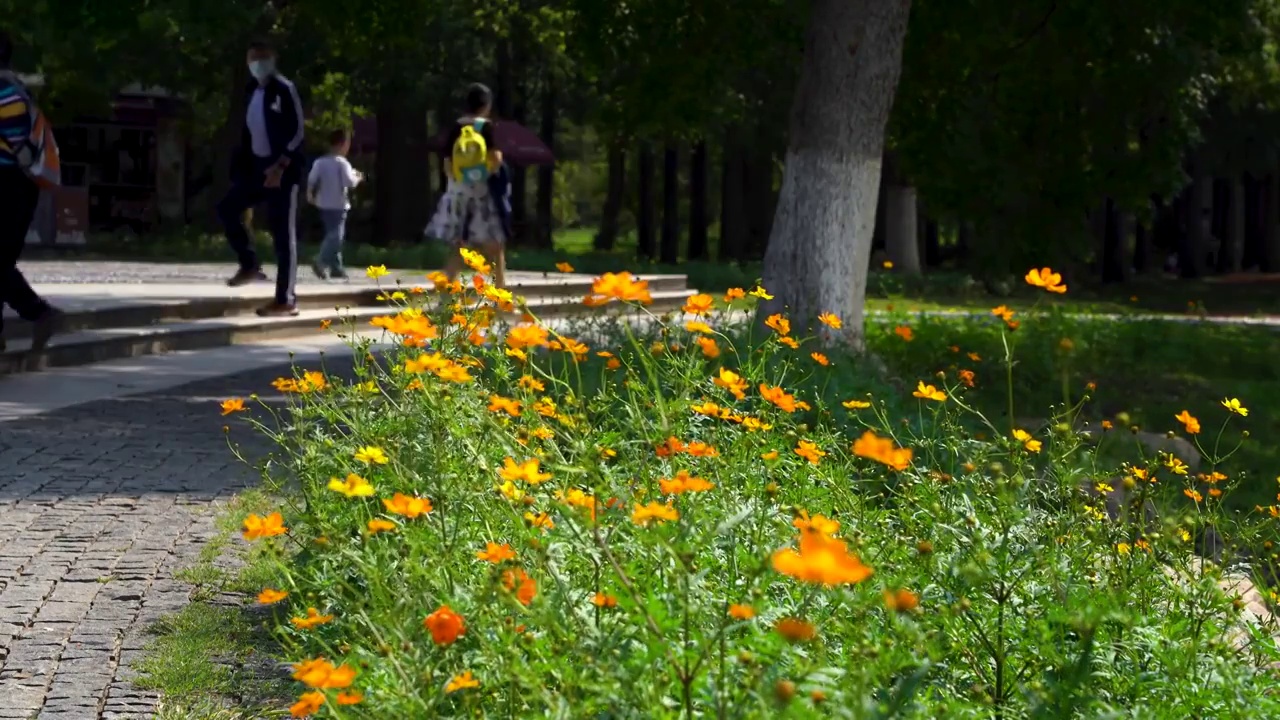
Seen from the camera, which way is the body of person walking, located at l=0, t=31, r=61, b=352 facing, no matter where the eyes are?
to the viewer's left

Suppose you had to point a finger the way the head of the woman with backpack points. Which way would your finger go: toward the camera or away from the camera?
away from the camera

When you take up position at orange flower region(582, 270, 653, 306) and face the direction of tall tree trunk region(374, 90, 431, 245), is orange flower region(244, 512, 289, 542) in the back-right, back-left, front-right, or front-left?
back-left

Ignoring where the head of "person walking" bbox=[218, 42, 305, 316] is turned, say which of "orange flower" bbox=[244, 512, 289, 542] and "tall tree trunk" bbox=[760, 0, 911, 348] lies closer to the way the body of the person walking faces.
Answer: the orange flower

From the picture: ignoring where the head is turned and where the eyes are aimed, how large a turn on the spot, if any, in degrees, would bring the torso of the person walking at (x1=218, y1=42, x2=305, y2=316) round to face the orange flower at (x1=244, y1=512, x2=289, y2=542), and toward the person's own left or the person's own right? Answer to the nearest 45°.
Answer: approximately 45° to the person's own left

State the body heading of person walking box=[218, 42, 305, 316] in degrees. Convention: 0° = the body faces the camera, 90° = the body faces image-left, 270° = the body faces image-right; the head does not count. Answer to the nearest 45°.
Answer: approximately 45°

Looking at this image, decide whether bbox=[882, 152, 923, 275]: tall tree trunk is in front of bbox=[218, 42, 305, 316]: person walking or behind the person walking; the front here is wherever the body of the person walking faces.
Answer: behind

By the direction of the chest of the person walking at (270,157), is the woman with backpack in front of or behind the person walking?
behind

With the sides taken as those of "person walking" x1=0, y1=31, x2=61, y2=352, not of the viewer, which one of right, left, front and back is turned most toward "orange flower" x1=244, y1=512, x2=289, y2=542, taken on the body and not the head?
left
